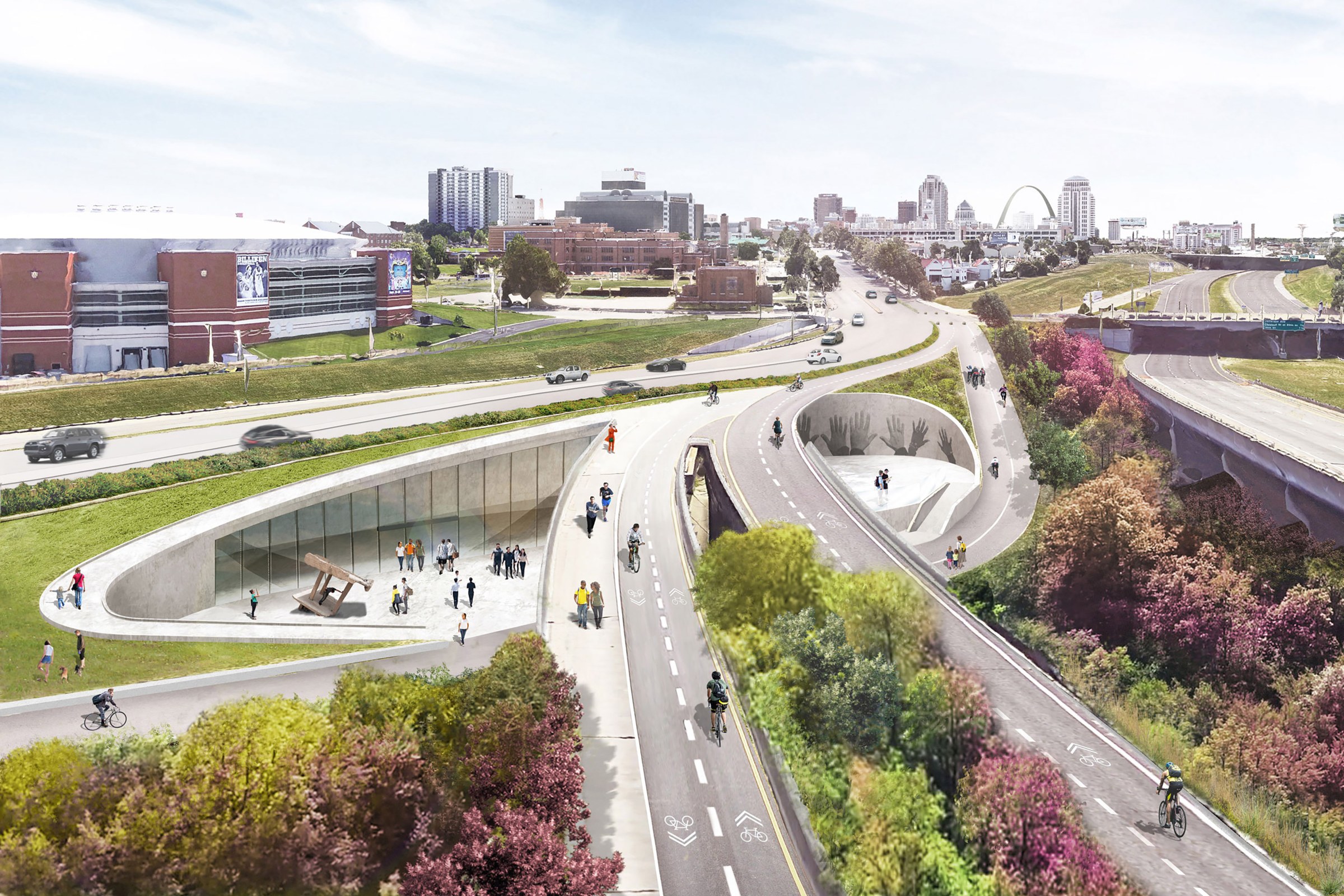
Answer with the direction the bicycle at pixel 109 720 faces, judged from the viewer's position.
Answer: facing to the right of the viewer

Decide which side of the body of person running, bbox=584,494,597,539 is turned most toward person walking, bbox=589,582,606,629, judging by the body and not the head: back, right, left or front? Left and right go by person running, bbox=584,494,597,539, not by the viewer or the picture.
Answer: front

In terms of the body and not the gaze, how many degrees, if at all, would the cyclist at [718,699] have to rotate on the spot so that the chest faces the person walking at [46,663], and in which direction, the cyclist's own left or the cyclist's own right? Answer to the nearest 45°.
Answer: approximately 90° to the cyclist's own left

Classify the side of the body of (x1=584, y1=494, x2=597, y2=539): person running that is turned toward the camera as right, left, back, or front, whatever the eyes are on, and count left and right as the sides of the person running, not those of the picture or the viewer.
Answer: front

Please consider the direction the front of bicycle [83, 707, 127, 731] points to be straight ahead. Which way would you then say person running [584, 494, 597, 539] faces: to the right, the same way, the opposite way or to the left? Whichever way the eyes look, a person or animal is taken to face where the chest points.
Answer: to the right

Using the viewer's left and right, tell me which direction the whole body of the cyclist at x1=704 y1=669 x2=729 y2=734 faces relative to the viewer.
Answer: facing away from the viewer

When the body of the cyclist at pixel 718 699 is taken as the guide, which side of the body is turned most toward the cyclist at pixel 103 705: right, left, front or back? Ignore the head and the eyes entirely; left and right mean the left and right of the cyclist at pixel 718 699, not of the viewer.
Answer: left

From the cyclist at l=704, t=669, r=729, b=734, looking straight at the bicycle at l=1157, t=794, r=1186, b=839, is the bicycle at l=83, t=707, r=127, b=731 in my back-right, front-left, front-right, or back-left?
back-right

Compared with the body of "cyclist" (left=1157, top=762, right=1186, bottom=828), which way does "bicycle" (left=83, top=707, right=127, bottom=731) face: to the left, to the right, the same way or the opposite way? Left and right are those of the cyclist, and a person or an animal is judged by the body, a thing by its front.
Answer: to the right
